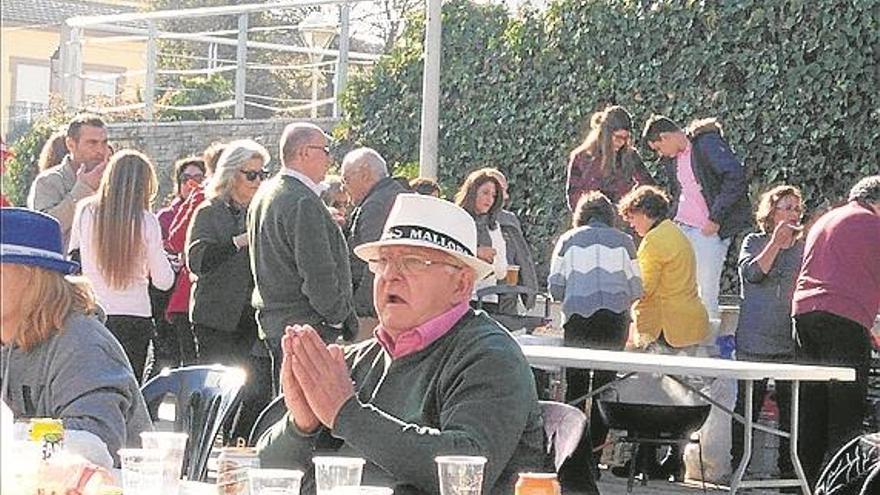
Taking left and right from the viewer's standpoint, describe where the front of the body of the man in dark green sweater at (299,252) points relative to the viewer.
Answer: facing away from the viewer and to the right of the viewer

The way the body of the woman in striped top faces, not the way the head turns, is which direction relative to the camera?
away from the camera

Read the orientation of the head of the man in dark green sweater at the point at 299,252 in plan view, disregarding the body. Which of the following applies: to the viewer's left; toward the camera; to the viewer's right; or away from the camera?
to the viewer's right

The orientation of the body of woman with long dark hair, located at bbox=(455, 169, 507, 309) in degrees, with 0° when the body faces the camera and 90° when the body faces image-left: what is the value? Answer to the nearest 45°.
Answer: approximately 315°

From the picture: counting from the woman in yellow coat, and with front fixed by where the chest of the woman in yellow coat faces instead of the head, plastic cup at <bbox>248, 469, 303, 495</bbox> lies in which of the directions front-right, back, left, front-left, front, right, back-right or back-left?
back-left

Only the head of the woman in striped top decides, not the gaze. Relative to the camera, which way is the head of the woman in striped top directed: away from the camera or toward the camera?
away from the camera
